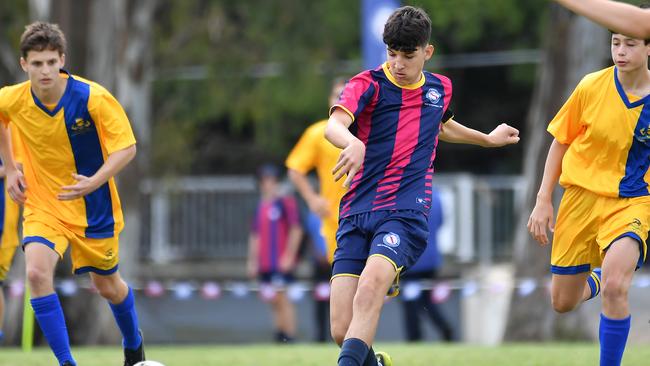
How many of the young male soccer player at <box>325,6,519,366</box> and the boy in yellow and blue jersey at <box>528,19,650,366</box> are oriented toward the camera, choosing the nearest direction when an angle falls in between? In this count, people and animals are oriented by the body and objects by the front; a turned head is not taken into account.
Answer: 2

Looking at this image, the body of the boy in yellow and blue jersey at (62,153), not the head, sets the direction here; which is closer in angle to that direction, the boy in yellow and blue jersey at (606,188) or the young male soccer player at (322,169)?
the boy in yellow and blue jersey

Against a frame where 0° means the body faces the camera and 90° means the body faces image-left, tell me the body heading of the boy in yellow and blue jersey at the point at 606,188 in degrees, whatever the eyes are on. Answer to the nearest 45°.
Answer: approximately 0°

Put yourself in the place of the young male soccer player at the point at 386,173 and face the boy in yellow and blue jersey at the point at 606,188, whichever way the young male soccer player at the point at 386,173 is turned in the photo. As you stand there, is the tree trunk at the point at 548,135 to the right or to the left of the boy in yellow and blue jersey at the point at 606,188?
left

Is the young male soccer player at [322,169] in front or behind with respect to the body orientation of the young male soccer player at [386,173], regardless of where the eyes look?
behind

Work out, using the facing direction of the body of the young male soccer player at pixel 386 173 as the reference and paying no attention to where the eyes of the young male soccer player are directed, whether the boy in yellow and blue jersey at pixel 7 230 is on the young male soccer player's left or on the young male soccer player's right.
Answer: on the young male soccer player's right

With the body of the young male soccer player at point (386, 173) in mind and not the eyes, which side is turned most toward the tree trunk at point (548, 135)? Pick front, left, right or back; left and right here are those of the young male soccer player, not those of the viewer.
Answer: back

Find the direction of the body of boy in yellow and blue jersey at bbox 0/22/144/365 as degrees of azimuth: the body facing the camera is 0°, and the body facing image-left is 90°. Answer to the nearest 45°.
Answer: approximately 0°

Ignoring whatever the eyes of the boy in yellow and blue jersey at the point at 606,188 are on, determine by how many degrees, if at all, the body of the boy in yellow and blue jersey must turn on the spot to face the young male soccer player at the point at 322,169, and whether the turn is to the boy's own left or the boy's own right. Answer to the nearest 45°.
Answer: approximately 135° to the boy's own right

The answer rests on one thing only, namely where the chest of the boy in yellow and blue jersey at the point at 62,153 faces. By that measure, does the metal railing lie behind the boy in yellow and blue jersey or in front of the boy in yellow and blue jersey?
behind
